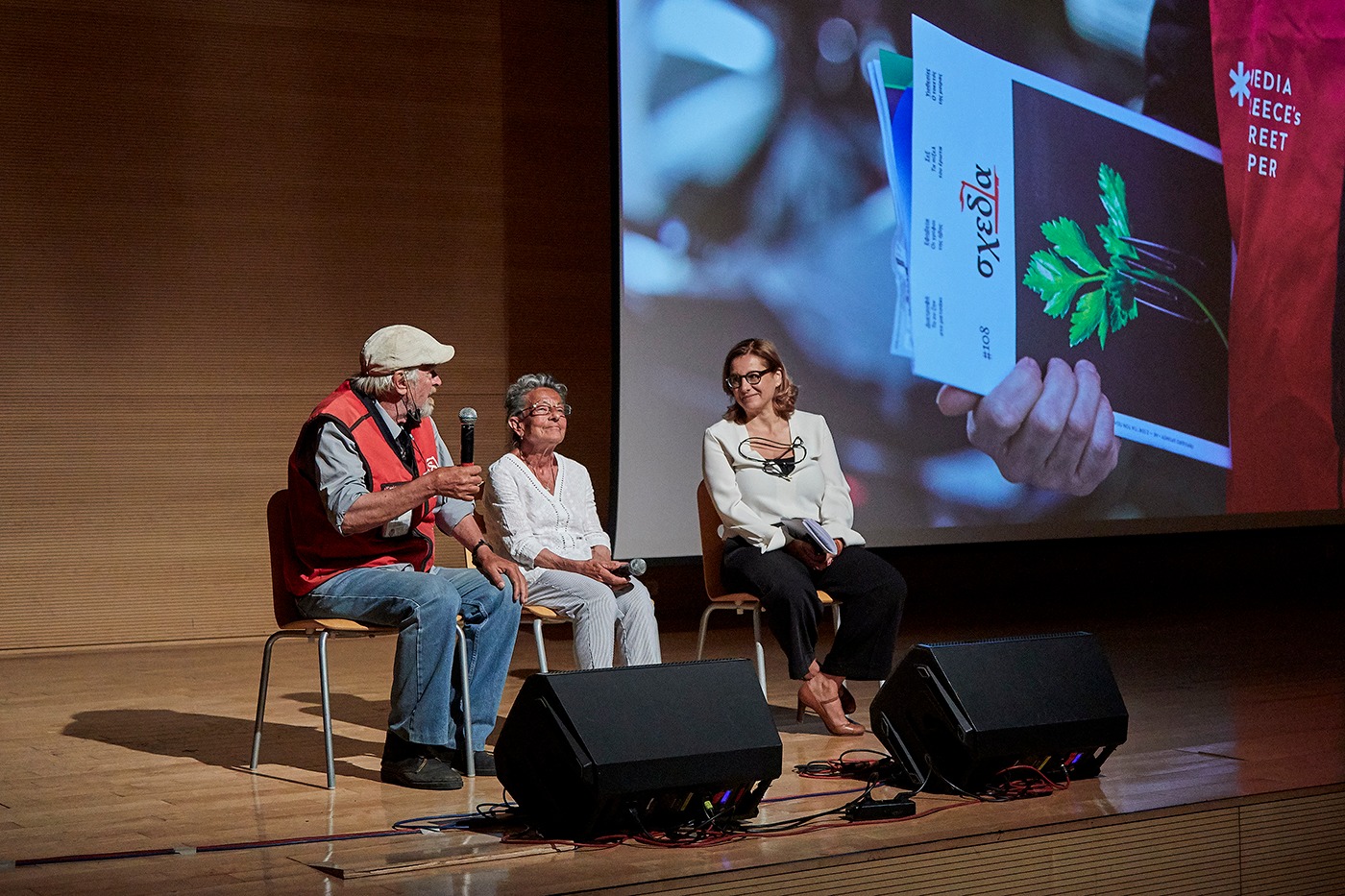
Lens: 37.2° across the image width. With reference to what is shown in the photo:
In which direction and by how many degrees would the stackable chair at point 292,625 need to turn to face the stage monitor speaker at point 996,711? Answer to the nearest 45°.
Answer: approximately 45° to its right

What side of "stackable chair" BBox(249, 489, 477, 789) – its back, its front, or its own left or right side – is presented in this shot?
right

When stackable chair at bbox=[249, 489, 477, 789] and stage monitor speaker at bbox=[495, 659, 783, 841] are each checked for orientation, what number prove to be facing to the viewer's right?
1

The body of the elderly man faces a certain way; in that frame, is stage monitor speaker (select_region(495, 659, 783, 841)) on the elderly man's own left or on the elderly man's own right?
on the elderly man's own right

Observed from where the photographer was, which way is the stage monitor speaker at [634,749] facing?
facing away from the viewer and to the left of the viewer

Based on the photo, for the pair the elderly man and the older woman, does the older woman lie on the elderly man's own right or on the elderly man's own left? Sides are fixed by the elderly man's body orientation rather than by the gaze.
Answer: on the elderly man's own left

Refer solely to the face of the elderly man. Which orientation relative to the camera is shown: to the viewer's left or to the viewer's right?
to the viewer's right

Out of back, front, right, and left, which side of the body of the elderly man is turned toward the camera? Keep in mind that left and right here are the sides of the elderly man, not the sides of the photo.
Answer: right

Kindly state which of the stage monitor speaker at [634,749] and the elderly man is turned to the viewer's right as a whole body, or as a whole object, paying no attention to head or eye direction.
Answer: the elderly man
